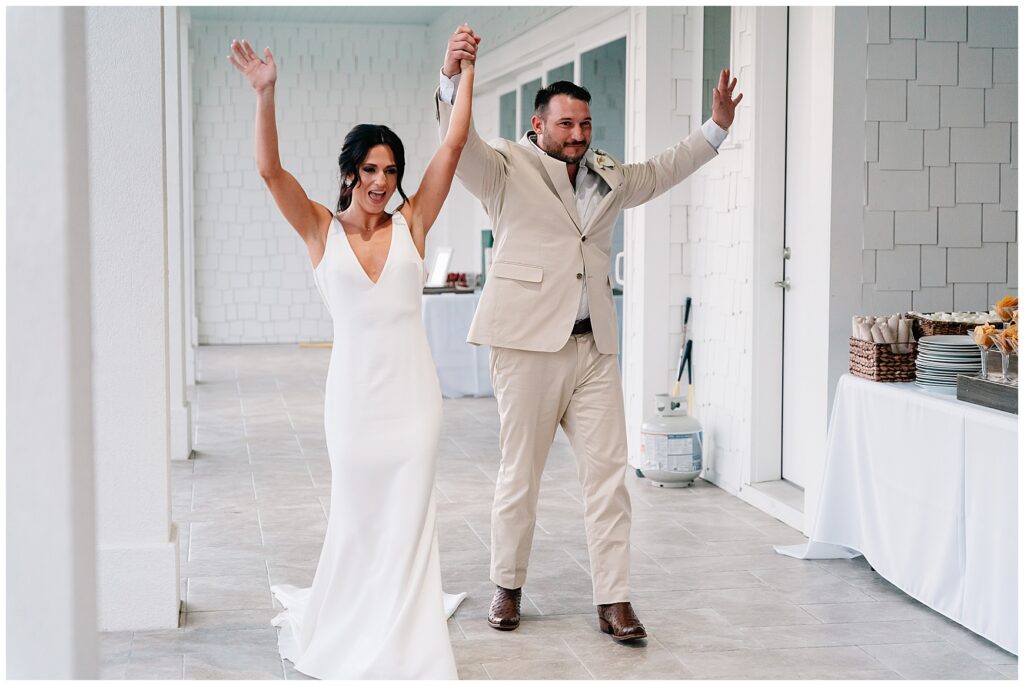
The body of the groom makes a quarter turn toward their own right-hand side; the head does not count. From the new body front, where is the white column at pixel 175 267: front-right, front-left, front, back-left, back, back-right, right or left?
right

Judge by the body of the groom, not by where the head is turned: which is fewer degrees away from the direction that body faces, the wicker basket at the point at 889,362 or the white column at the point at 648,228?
the wicker basket

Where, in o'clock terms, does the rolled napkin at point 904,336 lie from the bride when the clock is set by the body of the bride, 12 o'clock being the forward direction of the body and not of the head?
The rolled napkin is roughly at 8 o'clock from the bride.

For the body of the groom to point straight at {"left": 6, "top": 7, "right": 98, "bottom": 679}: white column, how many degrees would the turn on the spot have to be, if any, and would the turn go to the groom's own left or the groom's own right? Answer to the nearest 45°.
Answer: approximately 45° to the groom's own right

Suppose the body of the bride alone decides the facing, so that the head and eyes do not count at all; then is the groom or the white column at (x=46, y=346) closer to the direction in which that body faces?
the white column

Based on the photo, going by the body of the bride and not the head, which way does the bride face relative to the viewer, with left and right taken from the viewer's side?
facing the viewer

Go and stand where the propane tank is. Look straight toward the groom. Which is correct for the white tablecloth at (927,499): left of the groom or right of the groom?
left

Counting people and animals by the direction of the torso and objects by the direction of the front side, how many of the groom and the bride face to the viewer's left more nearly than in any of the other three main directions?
0

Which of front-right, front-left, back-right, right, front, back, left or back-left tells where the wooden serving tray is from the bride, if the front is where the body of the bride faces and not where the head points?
left

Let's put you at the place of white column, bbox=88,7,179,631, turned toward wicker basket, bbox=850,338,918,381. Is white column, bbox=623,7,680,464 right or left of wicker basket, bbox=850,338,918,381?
left

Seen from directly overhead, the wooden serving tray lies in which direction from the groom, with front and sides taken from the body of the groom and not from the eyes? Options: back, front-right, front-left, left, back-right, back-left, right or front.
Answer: front-left

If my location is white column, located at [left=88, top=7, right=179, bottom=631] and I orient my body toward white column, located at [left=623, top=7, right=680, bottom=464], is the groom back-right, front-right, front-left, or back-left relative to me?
front-right

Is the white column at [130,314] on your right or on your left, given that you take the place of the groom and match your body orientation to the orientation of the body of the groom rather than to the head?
on your right

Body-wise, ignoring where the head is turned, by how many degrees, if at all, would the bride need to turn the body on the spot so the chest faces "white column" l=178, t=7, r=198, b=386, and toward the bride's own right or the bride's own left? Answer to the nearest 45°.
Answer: approximately 180°

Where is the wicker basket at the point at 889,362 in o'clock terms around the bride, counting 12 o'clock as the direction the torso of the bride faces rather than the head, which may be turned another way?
The wicker basket is roughly at 8 o'clock from the bride.

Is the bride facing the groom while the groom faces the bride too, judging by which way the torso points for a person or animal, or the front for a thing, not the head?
no

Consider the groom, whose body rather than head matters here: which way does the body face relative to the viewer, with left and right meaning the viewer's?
facing the viewer and to the right of the viewer

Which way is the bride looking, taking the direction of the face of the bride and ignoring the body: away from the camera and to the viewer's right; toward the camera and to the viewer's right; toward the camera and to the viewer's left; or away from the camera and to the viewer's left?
toward the camera and to the viewer's right

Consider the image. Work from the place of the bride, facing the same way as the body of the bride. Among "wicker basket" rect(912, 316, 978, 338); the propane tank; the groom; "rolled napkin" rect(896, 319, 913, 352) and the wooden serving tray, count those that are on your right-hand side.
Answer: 0

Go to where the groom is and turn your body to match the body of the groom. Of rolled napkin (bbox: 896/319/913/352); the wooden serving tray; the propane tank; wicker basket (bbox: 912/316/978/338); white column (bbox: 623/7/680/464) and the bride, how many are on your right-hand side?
1
